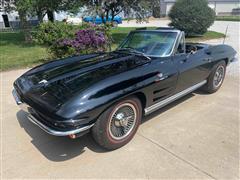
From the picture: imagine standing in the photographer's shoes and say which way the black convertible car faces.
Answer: facing the viewer and to the left of the viewer

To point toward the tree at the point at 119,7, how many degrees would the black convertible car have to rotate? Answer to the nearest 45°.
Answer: approximately 135° to its right

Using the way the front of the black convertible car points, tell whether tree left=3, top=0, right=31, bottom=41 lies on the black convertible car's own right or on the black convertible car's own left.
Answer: on the black convertible car's own right

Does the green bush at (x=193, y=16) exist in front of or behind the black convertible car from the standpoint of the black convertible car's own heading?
behind

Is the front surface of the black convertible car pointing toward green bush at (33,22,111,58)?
no

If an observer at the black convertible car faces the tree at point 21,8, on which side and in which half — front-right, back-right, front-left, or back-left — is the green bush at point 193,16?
front-right

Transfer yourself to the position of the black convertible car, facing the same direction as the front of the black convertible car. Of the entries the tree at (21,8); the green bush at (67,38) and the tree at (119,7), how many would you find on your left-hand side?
0
